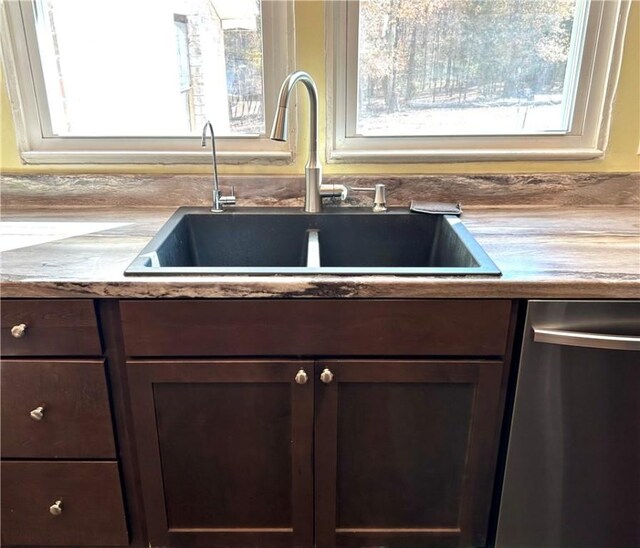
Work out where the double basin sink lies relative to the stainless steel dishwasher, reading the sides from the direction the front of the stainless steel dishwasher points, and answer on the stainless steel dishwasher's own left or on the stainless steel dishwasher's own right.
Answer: on the stainless steel dishwasher's own right

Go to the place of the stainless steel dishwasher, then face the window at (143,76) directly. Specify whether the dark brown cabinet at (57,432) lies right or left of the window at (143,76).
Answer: left

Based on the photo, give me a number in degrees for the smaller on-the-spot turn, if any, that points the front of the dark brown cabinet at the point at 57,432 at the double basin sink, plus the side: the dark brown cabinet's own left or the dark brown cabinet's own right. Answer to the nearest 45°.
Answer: approximately 90° to the dark brown cabinet's own left

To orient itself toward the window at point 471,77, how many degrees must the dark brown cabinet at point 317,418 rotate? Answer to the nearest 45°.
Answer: approximately 135° to its left

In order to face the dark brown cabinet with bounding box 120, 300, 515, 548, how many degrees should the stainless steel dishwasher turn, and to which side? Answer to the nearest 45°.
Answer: approximately 45° to its right

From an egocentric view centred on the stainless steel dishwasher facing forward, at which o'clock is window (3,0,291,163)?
The window is roughly at 3 o'clock from the stainless steel dishwasher.

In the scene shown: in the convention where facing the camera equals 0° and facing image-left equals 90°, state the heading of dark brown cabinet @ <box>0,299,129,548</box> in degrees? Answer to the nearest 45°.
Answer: approximately 0°

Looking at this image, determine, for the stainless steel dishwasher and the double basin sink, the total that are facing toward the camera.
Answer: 2

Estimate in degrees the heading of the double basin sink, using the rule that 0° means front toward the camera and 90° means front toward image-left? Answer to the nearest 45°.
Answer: approximately 0°
